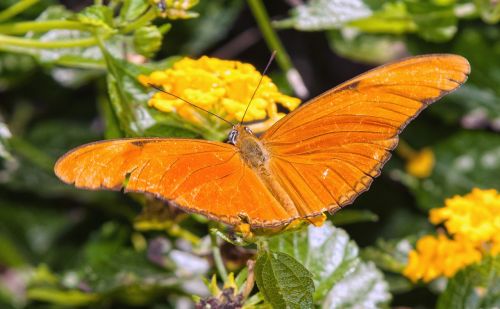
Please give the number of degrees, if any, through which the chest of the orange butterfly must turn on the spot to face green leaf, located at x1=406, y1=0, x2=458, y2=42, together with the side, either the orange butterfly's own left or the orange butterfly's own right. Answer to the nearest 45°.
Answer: approximately 90° to the orange butterfly's own right

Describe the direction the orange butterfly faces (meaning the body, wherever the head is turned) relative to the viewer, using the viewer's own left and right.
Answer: facing away from the viewer and to the left of the viewer

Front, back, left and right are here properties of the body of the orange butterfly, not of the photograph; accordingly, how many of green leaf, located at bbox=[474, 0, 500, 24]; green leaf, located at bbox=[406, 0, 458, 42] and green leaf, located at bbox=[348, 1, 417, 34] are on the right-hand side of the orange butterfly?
3

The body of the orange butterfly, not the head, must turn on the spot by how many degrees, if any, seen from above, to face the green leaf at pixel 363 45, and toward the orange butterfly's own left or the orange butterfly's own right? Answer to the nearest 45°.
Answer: approximately 90° to the orange butterfly's own right

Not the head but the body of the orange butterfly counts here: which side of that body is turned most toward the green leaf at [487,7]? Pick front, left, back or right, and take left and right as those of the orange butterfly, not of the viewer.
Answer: right
